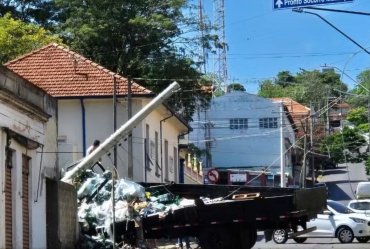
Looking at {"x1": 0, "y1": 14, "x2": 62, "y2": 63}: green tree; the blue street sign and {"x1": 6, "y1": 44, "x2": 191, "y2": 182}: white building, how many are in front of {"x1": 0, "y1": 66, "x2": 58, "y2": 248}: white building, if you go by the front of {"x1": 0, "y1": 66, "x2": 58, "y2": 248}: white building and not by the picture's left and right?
1

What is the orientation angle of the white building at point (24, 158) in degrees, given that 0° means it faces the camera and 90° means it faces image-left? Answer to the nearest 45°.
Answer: approximately 315°

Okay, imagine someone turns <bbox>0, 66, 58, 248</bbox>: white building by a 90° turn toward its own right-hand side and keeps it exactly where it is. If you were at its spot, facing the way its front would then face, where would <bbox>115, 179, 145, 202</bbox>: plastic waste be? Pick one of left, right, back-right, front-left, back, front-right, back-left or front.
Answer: back

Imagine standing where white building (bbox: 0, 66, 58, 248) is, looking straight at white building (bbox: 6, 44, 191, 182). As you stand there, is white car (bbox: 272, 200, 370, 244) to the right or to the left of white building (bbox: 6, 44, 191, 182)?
right

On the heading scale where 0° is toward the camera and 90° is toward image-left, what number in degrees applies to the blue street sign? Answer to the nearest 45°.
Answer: approximately 0°

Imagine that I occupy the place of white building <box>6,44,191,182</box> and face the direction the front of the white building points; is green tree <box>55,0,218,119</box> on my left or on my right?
on my left

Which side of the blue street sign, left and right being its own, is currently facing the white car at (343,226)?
back

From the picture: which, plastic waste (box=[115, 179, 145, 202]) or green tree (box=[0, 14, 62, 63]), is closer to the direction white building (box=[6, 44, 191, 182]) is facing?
the plastic waste
